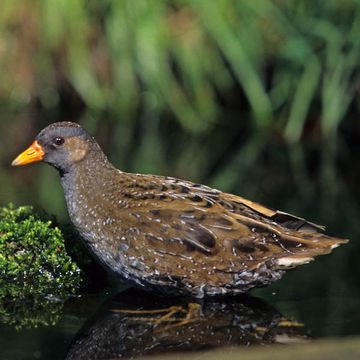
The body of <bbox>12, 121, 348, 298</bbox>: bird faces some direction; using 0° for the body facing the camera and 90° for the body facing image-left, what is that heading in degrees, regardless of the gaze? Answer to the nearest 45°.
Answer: approximately 90°

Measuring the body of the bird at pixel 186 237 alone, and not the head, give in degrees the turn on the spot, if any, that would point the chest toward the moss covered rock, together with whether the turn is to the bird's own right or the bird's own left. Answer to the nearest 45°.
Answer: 0° — it already faces it
